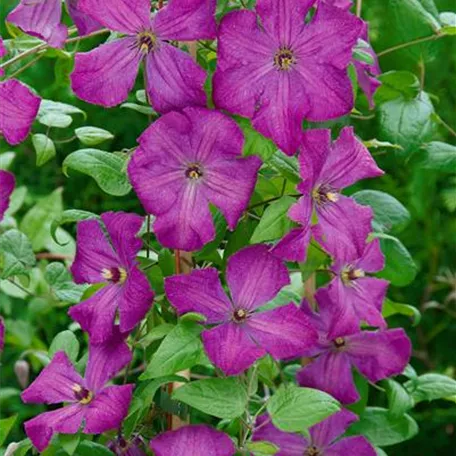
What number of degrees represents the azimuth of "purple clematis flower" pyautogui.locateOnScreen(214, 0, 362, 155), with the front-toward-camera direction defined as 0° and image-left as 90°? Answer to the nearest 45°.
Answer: approximately 0°

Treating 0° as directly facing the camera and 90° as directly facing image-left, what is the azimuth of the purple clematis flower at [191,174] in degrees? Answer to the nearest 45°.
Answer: approximately 0°

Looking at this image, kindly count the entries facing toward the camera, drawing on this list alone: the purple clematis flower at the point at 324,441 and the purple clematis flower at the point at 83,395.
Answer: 2

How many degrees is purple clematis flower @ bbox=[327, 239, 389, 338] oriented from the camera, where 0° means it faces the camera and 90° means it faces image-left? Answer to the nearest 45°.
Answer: approximately 45°
